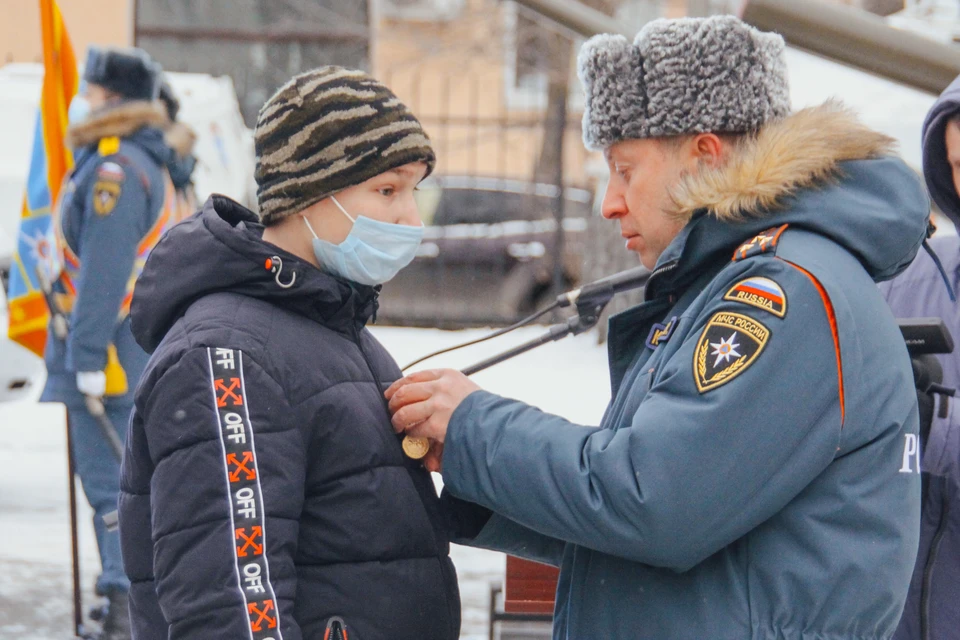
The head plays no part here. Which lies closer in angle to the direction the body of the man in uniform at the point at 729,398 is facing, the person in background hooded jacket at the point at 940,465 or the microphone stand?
the microphone stand

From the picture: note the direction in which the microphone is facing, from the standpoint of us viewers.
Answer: facing to the right of the viewer

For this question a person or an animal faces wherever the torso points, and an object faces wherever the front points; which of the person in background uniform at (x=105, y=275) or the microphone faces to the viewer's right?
the microphone

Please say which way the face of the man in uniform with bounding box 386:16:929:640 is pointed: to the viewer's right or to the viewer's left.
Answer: to the viewer's left

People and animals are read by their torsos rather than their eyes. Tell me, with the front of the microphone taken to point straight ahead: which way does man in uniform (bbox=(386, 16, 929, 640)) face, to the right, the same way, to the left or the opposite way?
the opposite way

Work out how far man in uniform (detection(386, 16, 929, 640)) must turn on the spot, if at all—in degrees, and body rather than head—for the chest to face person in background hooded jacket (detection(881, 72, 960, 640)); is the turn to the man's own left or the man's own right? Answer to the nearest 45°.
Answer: approximately 135° to the man's own right

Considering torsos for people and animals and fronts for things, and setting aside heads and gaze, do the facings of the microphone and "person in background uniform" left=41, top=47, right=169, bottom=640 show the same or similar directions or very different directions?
very different directions

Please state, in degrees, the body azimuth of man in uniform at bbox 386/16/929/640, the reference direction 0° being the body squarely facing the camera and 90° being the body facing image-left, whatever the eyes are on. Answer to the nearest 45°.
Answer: approximately 90°
